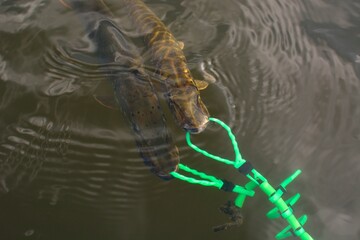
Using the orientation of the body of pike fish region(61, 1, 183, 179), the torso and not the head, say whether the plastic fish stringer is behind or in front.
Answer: in front

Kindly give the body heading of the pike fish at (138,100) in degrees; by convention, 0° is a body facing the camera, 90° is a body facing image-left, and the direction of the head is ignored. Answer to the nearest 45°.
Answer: approximately 315°

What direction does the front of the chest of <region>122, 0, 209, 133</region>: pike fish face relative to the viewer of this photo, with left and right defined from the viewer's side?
facing the viewer and to the right of the viewer

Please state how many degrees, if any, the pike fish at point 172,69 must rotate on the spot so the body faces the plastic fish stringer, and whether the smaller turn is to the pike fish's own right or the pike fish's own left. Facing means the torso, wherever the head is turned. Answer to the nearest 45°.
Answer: approximately 45° to the pike fish's own right
